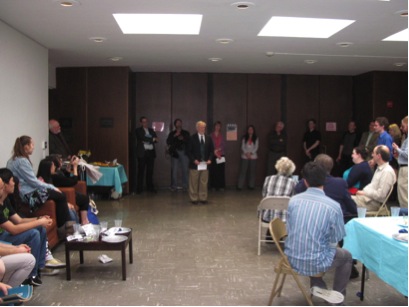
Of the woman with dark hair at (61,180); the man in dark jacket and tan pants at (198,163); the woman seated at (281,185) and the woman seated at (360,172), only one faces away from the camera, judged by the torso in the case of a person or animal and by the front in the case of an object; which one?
the woman seated at (281,185)

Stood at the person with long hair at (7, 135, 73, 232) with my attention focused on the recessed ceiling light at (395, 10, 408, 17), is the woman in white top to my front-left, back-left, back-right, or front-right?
front-left

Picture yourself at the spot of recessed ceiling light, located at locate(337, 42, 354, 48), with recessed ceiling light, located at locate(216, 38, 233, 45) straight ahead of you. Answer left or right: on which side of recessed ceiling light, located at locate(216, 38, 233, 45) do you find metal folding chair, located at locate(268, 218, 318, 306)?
left

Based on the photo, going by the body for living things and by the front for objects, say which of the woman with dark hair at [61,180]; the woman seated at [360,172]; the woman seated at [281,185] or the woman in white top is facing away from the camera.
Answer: the woman seated at [281,185]

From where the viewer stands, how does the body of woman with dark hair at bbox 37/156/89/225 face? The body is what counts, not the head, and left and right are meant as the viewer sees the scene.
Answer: facing to the right of the viewer

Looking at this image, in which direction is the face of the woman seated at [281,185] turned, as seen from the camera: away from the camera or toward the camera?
away from the camera

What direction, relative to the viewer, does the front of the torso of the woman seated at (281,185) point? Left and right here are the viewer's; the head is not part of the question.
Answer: facing away from the viewer

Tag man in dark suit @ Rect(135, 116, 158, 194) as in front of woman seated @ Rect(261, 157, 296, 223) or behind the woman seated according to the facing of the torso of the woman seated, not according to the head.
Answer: in front

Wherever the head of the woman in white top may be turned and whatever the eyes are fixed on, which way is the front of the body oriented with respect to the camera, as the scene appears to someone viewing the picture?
toward the camera

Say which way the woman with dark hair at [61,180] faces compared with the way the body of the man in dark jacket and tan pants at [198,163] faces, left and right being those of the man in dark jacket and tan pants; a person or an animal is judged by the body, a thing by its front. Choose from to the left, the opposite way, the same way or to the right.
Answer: to the left

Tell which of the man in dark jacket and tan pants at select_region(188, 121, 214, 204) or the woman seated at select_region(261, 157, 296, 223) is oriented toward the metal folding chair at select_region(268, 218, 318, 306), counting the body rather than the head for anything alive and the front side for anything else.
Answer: the man in dark jacket and tan pants

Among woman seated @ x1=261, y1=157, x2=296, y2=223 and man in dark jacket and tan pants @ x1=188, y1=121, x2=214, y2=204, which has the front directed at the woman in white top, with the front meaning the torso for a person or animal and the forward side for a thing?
the woman seated

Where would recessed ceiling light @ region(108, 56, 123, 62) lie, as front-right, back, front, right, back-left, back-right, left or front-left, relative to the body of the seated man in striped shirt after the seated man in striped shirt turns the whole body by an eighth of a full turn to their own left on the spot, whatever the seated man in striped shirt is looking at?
front-left

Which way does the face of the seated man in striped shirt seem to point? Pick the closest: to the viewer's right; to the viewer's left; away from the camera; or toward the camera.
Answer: away from the camera

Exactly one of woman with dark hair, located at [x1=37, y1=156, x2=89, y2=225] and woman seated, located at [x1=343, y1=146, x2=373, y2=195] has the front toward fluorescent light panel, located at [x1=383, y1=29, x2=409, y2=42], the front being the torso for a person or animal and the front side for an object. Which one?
the woman with dark hair

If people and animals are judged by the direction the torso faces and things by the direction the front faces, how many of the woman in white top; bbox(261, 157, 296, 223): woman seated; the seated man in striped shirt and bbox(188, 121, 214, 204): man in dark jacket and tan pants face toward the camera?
2

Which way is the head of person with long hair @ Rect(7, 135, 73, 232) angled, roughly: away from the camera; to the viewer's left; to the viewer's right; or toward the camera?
to the viewer's right

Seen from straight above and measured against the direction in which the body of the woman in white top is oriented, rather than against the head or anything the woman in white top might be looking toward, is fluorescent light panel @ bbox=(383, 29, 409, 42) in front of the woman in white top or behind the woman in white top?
in front

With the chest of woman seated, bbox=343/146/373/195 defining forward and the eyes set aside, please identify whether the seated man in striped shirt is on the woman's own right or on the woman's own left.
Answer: on the woman's own left
